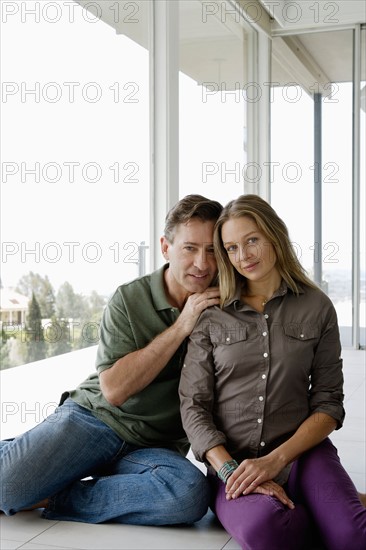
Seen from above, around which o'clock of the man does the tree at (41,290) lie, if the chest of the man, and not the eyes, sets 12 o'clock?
The tree is roughly at 7 o'clock from the man.

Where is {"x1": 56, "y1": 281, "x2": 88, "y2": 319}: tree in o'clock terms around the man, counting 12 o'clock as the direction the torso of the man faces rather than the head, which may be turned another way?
The tree is roughly at 7 o'clock from the man.

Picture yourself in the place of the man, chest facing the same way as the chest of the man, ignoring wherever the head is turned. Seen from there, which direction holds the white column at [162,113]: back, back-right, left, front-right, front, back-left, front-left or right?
back-left

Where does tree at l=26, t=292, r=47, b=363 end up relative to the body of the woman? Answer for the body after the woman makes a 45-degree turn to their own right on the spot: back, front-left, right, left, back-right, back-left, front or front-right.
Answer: right

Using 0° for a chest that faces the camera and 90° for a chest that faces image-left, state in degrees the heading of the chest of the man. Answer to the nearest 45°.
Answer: approximately 315°

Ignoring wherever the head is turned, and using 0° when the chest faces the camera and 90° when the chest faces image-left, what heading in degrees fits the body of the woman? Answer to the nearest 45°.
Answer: approximately 0°
